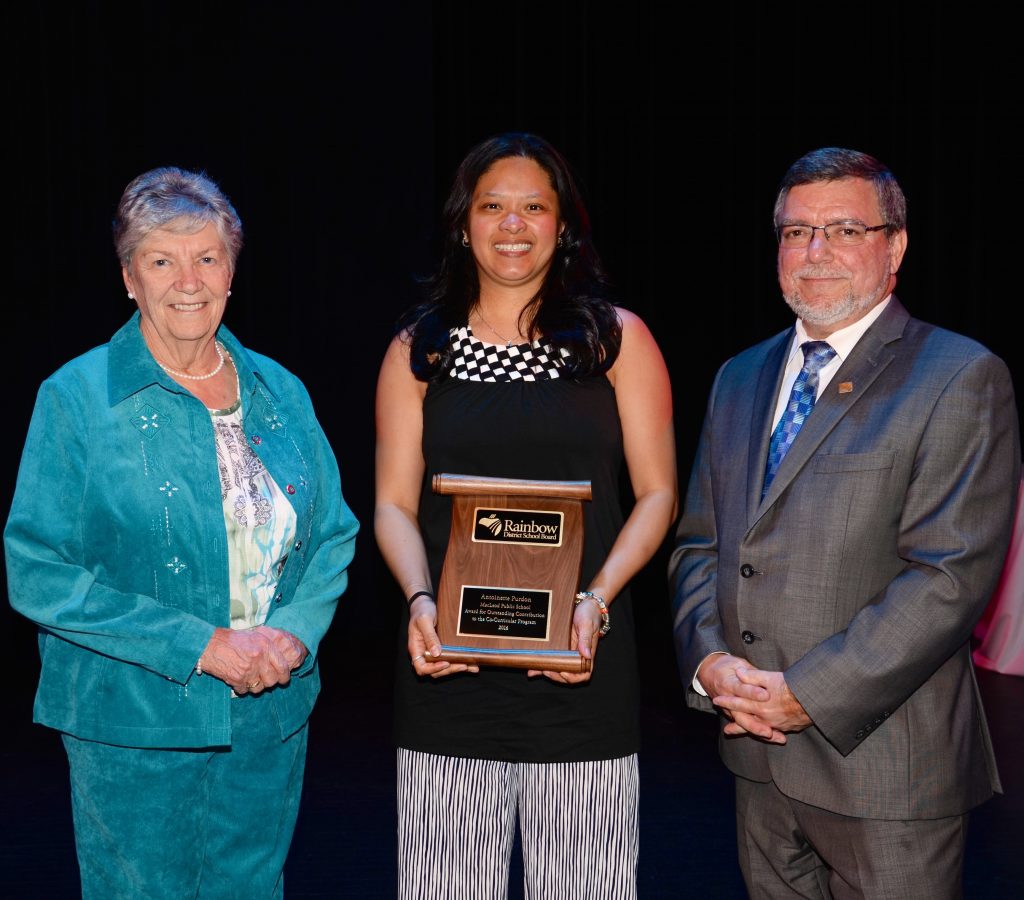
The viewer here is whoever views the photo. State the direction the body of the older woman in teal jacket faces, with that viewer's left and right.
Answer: facing the viewer and to the right of the viewer

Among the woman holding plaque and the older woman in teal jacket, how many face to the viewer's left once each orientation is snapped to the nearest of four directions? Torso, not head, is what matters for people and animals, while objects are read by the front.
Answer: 0

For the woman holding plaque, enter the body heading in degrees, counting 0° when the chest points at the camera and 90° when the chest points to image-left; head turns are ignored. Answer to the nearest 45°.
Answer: approximately 0°

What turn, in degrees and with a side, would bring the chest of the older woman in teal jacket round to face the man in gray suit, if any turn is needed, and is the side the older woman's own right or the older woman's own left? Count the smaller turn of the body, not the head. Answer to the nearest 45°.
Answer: approximately 45° to the older woman's own left

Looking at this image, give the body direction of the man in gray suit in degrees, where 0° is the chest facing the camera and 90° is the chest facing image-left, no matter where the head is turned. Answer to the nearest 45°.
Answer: approximately 45°

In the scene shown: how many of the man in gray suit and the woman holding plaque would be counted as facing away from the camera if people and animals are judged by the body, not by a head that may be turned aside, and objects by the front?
0

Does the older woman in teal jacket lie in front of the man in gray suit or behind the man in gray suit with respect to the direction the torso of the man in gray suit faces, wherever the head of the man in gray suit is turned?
in front

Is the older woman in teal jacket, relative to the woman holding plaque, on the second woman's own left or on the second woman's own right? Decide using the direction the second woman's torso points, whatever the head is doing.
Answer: on the second woman's own right

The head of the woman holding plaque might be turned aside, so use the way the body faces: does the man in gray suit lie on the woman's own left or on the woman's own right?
on the woman's own left

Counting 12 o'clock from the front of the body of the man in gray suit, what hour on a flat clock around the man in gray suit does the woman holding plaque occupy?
The woman holding plaque is roughly at 2 o'clock from the man in gray suit.
